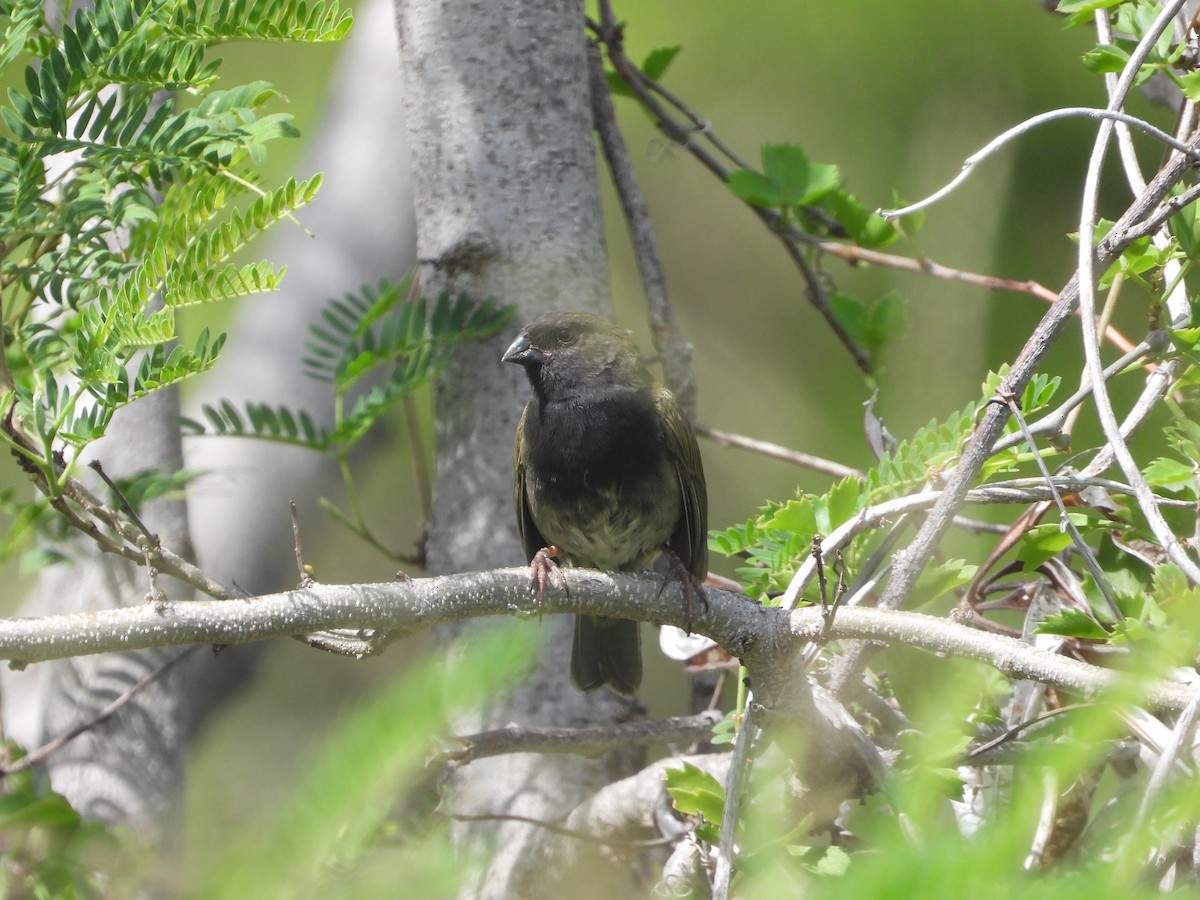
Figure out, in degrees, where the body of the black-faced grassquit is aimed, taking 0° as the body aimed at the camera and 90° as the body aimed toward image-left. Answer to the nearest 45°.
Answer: approximately 0°

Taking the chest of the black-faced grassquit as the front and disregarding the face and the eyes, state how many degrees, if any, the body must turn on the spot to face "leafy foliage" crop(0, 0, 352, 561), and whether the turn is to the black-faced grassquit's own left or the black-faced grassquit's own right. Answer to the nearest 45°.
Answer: approximately 45° to the black-faced grassquit's own right

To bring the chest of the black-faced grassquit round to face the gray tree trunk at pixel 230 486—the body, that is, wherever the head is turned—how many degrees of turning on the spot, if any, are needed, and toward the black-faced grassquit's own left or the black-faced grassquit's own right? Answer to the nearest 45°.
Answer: approximately 135° to the black-faced grassquit's own right

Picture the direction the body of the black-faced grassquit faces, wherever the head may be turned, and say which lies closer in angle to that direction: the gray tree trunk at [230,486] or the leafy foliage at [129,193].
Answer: the leafy foliage
